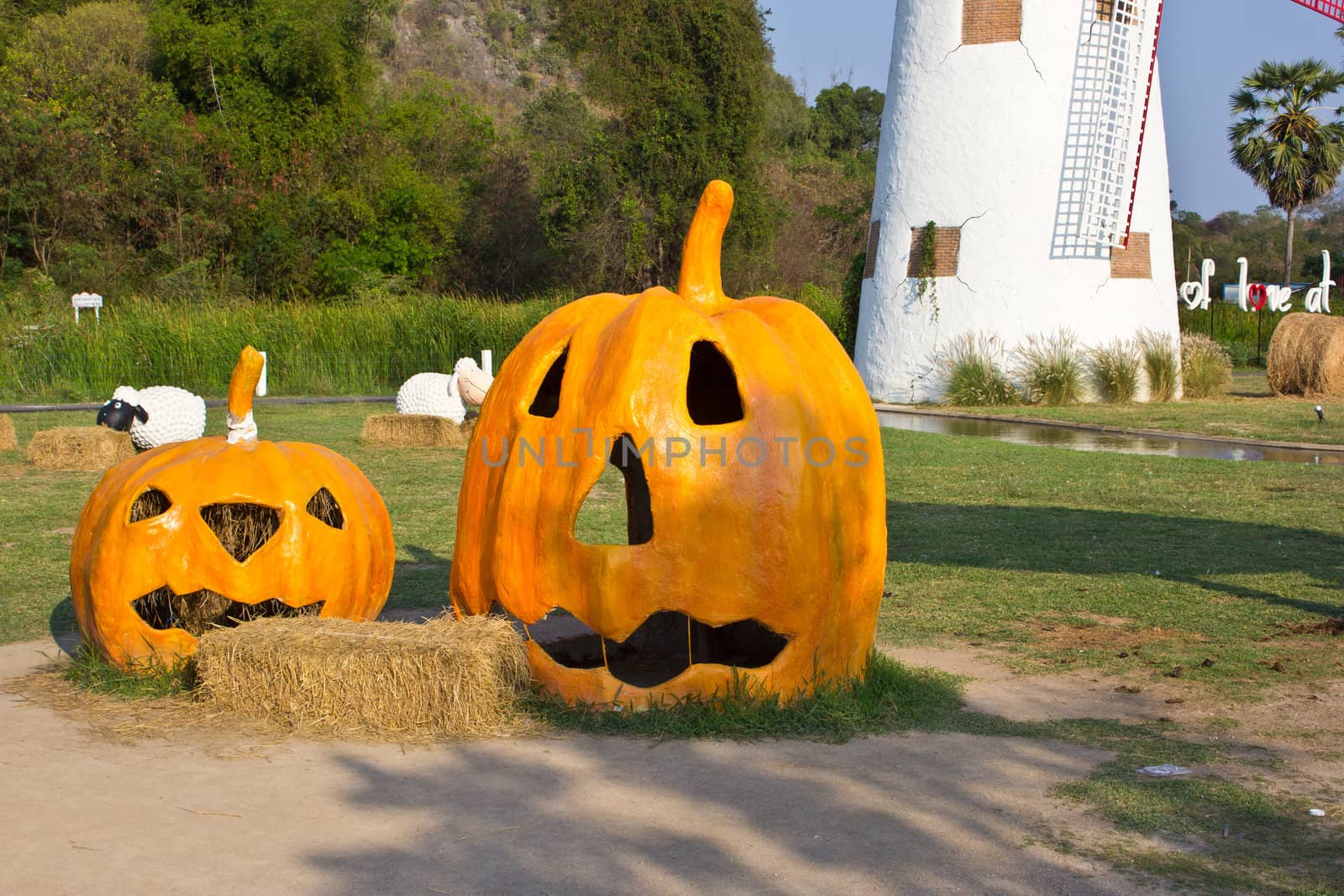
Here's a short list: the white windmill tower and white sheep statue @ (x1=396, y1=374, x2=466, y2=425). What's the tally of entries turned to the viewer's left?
0

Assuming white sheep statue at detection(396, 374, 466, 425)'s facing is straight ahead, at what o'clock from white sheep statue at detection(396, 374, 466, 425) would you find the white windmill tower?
The white windmill tower is roughly at 11 o'clock from the white sheep statue.

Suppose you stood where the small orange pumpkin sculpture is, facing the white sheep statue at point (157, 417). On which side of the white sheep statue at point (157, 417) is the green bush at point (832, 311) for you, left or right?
right

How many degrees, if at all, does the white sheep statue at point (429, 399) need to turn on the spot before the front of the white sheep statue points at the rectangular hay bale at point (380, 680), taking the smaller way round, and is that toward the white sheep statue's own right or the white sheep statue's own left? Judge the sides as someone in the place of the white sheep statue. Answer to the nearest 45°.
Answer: approximately 90° to the white sheep statue's own right

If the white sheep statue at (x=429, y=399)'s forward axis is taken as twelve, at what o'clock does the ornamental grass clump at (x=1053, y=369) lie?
The ornamental grass clump is roughly at 11 o'clock from the white sheep statue.

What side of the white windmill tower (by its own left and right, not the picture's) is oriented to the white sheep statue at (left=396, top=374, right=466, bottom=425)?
right

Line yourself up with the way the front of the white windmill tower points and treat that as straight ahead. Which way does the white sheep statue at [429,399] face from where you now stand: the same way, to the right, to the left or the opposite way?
to the left

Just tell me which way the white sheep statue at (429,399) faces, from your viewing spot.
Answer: facing to the right of the viewer

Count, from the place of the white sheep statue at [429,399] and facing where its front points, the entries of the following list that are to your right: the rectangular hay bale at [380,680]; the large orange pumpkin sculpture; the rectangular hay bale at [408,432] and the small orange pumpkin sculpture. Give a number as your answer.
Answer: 4

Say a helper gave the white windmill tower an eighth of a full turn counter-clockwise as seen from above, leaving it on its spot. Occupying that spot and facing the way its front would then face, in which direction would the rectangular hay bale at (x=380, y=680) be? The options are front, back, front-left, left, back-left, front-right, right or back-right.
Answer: right

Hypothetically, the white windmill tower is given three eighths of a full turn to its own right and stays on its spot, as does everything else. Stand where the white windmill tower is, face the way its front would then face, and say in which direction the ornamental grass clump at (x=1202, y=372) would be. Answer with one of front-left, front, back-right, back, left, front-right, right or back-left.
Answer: back-right

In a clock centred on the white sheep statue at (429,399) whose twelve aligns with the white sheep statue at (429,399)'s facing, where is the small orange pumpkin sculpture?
The small orange pumpkin sculpture is roughly at 3 o'clock from the white sheep statue.

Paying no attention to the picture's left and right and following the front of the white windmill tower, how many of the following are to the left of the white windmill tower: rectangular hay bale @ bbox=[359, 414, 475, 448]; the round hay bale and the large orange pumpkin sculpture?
1

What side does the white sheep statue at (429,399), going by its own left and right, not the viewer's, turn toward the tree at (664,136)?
left

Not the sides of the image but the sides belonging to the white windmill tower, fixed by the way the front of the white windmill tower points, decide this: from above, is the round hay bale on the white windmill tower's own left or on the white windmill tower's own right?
on the white windmill tower's own left

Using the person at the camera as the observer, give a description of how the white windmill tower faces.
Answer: facing the viewer and to the right of the viewer
